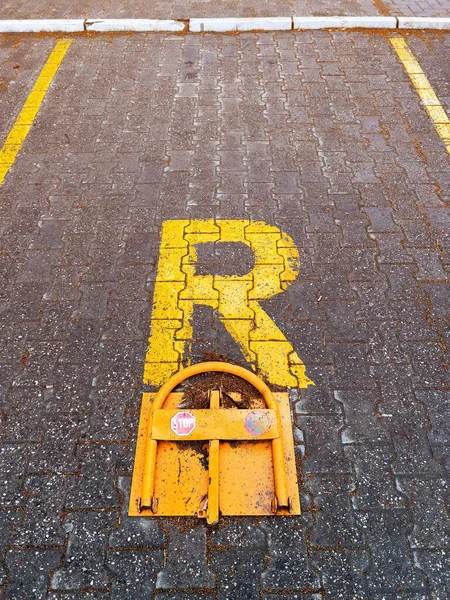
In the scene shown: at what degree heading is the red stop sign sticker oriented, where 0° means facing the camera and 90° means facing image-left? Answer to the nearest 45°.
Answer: approximately 0°

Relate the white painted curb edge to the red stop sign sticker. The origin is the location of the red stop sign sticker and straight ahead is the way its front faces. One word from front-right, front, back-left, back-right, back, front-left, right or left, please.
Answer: back

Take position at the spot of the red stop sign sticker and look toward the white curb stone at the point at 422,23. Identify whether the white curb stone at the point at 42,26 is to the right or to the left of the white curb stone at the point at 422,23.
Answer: left
